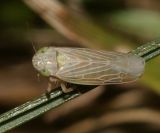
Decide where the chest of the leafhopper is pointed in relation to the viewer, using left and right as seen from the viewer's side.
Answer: facing to the left of the viewer
